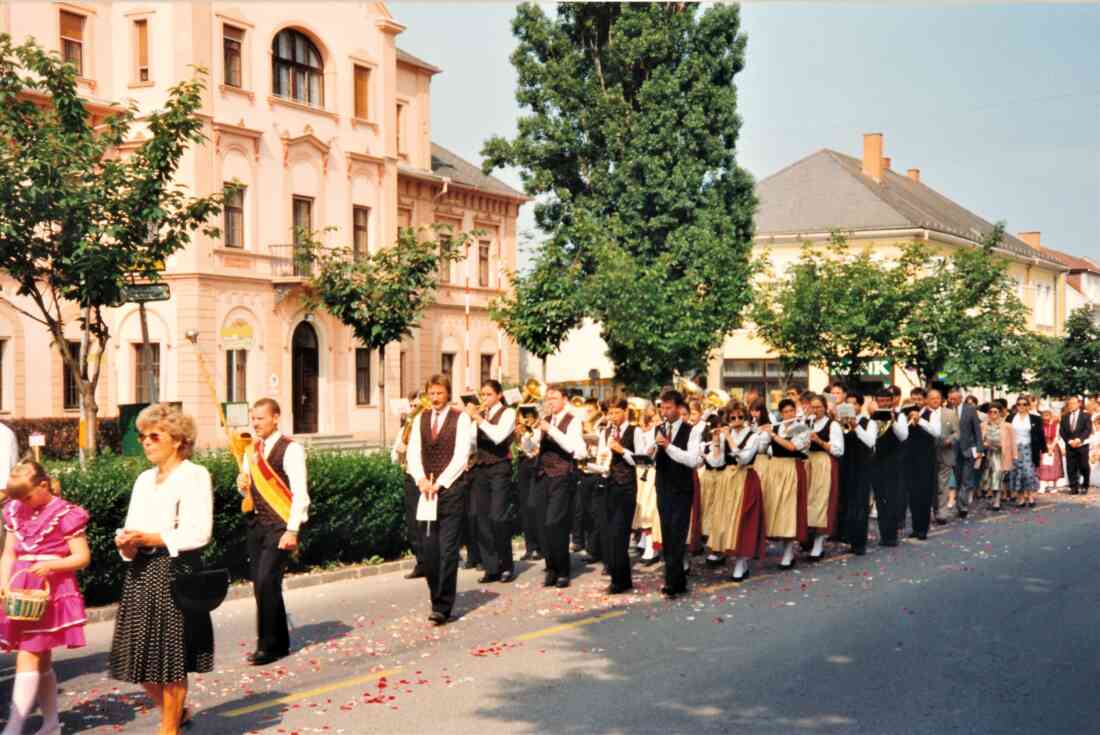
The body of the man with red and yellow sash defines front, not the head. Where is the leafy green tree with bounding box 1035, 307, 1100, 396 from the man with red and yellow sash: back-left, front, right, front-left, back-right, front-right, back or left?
back

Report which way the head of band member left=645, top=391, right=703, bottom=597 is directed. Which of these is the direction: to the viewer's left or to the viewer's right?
to the viewer's left

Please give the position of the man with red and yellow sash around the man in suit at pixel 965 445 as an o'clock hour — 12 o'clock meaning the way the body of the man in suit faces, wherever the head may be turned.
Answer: The man with red and yellow sash is roughly at 11 o'clock from the man in suit.

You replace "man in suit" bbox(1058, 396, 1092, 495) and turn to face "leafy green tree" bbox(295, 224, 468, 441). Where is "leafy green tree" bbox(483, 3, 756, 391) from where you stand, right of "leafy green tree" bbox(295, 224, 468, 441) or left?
right

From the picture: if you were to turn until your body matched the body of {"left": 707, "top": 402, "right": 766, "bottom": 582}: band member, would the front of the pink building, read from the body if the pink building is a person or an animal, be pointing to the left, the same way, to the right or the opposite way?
to the left

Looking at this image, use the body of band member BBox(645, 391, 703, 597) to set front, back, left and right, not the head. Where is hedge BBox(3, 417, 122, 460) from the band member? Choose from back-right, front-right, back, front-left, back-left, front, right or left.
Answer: right

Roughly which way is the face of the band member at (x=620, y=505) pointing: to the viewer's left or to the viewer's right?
to the viewer's left

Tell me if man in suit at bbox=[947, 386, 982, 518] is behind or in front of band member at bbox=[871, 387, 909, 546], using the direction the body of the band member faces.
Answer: behind

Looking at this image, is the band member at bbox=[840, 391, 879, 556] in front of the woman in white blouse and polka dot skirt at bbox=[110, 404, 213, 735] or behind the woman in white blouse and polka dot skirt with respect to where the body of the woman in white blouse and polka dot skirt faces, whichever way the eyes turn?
behind

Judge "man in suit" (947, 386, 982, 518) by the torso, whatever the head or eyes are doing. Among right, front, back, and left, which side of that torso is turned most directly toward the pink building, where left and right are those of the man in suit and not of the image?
right

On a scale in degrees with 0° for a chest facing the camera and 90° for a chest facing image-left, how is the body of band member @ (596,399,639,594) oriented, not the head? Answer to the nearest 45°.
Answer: approximately 45°
